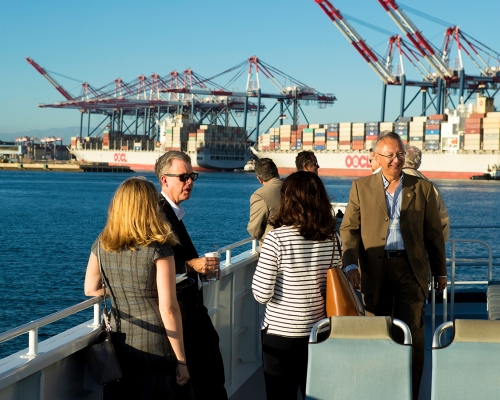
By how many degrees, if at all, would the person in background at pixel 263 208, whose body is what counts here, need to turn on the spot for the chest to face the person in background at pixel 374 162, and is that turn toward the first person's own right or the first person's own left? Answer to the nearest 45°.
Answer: approximately 135° to the first person's own right

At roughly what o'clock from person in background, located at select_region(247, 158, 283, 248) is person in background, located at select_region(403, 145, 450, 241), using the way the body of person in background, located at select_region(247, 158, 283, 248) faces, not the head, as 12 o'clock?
person in background, located at select_region(403, 145, 450, 241) is roughly at 4 o'clock from person in background, located at select_region(247, 158, 283, 248).

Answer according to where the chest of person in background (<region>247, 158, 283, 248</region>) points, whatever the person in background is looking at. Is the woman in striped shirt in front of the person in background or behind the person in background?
behind

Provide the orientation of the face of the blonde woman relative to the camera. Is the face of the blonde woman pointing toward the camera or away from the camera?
away from the camera

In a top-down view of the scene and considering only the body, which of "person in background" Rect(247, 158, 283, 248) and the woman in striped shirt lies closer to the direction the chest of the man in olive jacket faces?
the woman in striped shirt

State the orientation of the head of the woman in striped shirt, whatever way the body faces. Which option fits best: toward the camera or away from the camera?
away from the camera

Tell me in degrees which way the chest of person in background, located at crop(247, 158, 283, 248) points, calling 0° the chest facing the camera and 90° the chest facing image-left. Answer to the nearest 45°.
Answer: approximately 135°

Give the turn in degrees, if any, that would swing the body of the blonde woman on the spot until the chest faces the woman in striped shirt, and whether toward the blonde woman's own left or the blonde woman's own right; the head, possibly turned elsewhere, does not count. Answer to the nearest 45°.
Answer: approximately 45° to the blonde woman's own right
